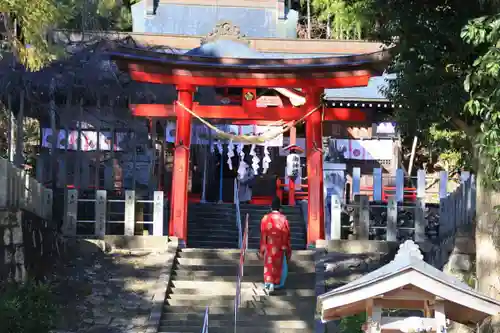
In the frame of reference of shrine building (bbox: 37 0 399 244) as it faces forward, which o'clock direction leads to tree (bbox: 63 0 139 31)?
The tree is roughly at 4 o'clock from the shrine building.

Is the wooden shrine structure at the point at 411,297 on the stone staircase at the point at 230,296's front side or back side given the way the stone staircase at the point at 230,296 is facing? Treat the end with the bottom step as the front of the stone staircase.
on the front side

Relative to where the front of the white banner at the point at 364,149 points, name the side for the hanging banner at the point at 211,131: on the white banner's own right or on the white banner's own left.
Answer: on the white banner's own right

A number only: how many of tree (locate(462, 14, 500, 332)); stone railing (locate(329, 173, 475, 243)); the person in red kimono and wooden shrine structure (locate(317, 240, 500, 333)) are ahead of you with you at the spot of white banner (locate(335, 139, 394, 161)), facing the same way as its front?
4

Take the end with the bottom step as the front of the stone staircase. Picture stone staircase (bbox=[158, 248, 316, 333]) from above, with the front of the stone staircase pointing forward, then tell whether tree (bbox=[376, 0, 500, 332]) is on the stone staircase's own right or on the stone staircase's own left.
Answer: on the stone staircase's own left

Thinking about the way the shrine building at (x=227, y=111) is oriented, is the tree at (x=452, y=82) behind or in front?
in front

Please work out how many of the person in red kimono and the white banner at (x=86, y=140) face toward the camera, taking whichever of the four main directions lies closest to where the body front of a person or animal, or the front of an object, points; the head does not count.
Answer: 1

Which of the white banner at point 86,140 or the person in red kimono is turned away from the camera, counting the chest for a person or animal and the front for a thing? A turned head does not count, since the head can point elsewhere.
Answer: the person in red kimono

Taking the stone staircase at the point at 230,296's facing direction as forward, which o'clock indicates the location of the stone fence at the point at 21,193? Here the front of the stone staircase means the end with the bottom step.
The stone fence is roughly at 3 o'clock from the stone staircase.

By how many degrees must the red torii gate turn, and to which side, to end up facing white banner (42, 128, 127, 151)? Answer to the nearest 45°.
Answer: approximately 135° to its right

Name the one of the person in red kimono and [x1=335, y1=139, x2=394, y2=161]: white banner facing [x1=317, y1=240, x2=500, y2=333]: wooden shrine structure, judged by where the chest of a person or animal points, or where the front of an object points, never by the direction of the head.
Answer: the white banner
